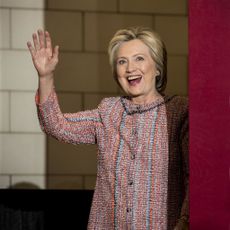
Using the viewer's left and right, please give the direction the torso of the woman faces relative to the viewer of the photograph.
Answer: facing the viewer
